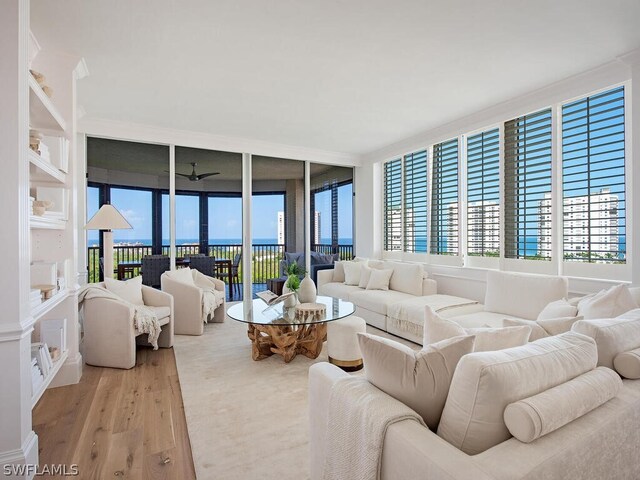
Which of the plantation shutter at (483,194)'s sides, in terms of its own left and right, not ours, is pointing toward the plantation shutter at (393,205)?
right

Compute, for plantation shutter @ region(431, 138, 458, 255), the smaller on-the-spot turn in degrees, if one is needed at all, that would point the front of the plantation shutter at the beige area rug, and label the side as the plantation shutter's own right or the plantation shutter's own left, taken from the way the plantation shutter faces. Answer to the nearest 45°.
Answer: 0° — it already faces it

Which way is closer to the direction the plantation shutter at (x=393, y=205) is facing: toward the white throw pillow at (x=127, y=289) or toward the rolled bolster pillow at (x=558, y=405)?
the white throw pillow

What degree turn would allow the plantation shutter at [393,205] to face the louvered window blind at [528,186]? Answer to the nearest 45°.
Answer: approximately 90° to its left

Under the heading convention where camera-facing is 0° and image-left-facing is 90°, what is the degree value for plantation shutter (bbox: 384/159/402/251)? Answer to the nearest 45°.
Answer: approximately 45°

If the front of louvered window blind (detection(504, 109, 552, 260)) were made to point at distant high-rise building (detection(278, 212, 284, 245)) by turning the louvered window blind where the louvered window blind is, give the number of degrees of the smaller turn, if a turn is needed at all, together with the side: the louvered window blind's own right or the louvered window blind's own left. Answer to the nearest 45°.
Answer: approximately 45° to the louvered window blind's own right

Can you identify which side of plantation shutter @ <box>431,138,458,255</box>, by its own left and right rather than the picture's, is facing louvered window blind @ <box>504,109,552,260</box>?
left

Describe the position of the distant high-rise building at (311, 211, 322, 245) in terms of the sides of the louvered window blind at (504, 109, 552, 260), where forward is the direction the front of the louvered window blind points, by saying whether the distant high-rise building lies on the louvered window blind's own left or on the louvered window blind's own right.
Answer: on the louvered window blind's own right

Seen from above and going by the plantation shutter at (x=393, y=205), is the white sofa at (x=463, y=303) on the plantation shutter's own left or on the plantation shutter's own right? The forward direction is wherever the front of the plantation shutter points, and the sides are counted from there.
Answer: on the plantation shutter's own left

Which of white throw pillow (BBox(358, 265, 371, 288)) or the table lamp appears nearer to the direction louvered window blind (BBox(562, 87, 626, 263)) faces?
the table lamp
